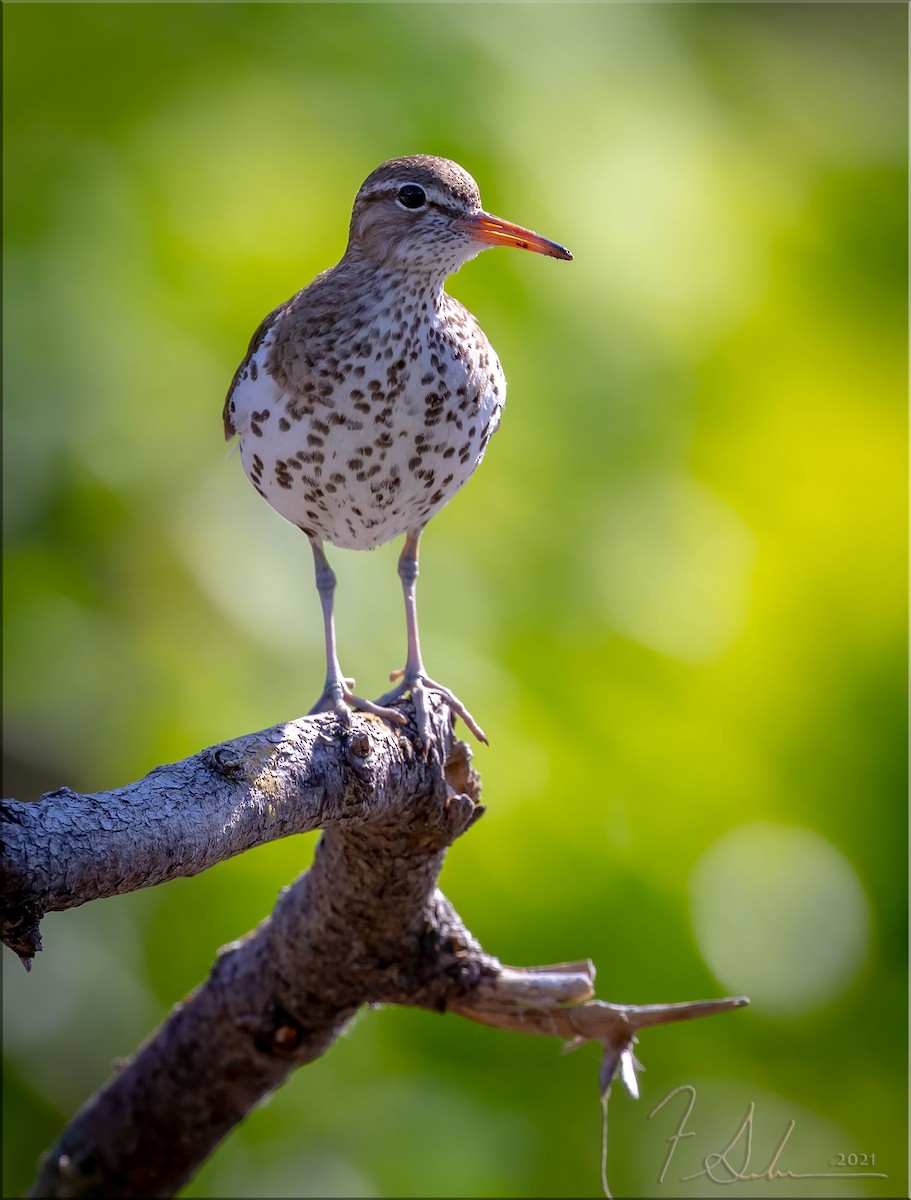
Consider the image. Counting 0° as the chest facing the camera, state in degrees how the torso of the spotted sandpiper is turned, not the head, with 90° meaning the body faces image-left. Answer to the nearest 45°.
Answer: approximately 315°
